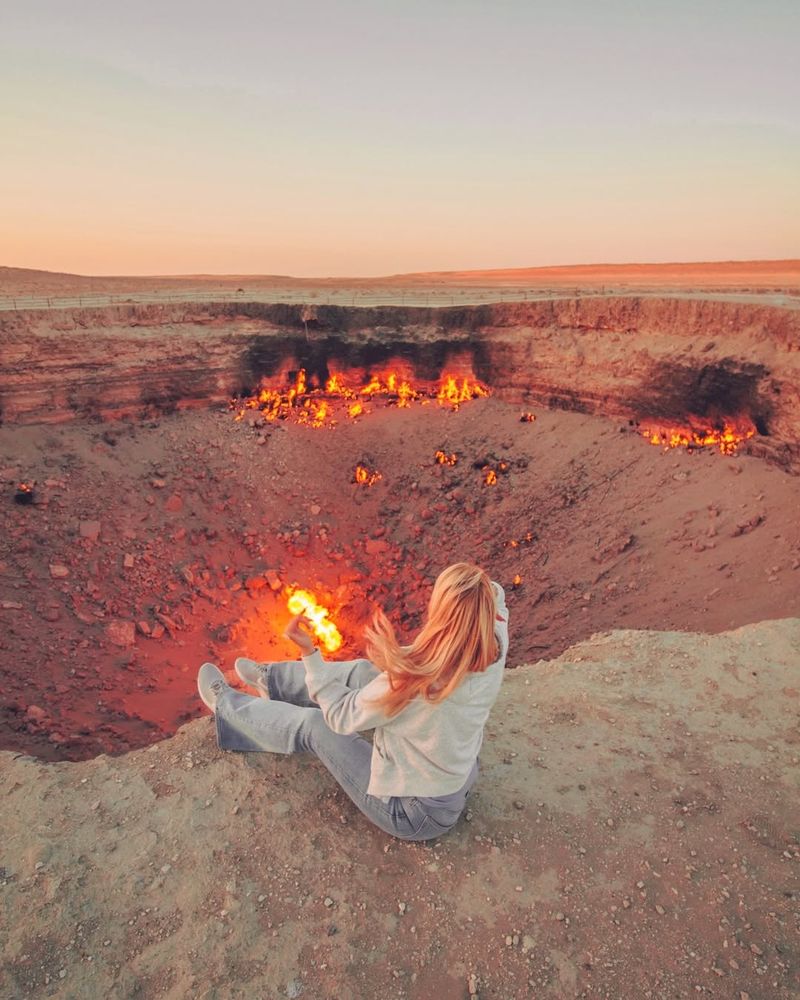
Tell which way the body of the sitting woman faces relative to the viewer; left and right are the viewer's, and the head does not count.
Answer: facing away from the viewer and to the left of the viewer

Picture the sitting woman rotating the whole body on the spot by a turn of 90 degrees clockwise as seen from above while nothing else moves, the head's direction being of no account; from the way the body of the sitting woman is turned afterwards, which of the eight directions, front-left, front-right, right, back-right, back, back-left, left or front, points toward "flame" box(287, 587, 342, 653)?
front-left

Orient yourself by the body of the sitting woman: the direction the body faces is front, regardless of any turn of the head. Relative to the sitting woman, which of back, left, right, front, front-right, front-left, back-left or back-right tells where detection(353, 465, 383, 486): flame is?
front-right

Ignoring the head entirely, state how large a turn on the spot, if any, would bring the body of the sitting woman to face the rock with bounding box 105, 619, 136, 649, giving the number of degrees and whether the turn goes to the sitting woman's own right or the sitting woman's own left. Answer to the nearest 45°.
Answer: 0° — they already face it

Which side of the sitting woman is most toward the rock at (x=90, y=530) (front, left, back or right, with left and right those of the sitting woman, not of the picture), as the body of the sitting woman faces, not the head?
front

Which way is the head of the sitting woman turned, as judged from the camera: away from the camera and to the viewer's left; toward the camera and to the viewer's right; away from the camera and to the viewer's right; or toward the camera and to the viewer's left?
away from the camera and to the viewer's left

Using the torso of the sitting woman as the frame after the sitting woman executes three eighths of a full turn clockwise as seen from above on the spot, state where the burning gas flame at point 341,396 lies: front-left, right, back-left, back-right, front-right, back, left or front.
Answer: left

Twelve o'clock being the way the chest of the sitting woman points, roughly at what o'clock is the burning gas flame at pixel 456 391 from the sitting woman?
The burning gas flame is roughly at 2 o'clock from the sitting woman.

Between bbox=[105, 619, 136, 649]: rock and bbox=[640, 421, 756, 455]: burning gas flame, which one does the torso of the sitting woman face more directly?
the rock

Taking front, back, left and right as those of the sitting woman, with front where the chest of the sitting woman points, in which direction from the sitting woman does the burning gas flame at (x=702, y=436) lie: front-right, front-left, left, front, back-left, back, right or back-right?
right
